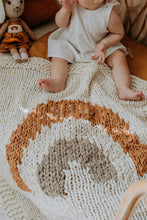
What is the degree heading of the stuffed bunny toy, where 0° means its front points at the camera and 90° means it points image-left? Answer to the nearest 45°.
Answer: approximately 0°

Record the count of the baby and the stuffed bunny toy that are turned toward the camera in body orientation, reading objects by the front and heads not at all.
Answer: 2
